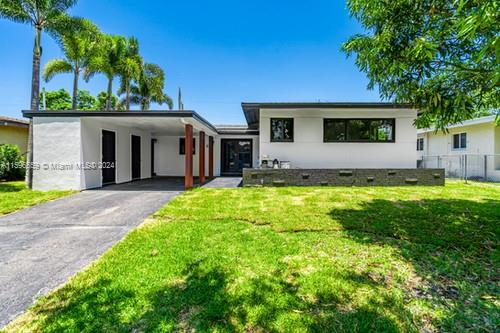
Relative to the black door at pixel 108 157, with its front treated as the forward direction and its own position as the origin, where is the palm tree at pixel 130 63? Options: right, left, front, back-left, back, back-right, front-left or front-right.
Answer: back-left

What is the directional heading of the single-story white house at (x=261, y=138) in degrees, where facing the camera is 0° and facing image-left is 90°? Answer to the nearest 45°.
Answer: approximately 0°

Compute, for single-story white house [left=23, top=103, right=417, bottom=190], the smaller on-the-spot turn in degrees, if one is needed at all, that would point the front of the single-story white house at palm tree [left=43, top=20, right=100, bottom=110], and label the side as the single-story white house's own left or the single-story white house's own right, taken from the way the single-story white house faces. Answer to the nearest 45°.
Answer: approximately 135° to the single-story white house's own right

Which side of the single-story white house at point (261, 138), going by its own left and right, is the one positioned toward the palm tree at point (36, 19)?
right

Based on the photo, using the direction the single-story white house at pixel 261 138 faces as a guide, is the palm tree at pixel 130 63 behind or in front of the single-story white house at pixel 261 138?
behind

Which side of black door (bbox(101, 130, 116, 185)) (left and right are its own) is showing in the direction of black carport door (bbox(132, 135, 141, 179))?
left

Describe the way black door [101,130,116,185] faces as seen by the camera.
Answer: facing the viewer and to the right of the viewer

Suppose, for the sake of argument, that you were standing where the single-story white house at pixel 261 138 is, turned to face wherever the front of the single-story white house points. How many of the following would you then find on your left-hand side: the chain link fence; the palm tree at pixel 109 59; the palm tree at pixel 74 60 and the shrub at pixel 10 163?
1

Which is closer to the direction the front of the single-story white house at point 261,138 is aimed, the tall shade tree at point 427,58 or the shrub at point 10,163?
the tall shade tree

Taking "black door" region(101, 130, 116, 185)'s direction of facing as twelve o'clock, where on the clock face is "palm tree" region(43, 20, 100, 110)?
The palm tree is roughly at 7 o'clock from the black door.
